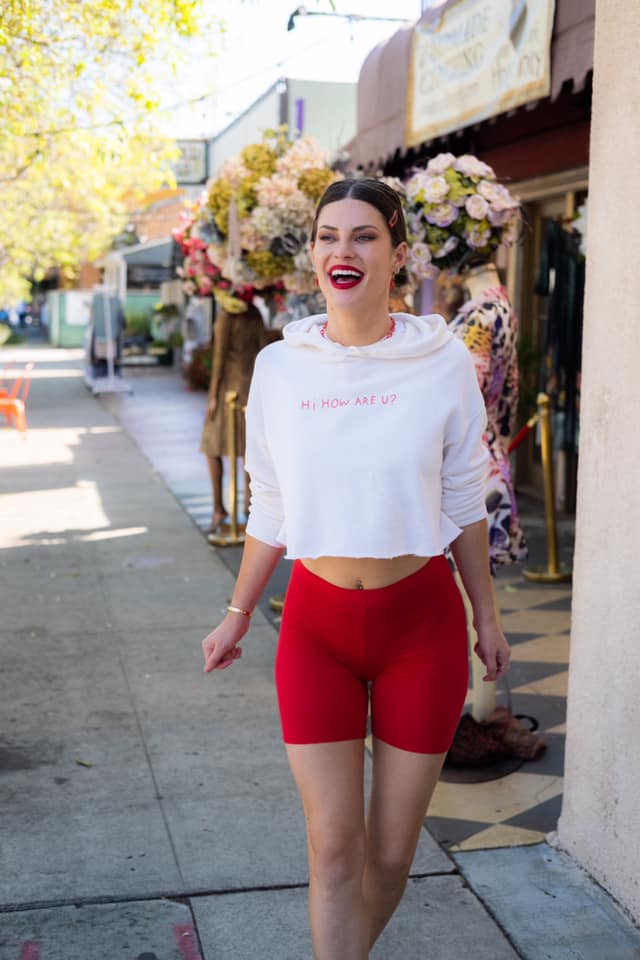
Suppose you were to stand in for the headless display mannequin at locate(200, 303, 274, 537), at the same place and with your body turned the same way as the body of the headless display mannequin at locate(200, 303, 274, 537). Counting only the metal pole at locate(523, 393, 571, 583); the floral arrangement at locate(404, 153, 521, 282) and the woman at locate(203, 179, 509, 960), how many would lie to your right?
0

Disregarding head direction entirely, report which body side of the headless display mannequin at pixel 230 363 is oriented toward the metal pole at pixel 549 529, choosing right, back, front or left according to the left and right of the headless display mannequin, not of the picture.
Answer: left

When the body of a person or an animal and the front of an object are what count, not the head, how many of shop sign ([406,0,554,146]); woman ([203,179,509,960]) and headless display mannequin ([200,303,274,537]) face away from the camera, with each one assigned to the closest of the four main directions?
0

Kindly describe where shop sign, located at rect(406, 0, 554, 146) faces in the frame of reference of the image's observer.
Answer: facing the viewer and to the left of the viewer

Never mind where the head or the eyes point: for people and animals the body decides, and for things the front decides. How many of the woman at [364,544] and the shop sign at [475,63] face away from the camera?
0

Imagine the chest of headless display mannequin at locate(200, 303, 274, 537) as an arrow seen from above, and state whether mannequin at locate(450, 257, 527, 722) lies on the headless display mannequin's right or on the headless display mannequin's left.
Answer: on the headless display mannequin's left

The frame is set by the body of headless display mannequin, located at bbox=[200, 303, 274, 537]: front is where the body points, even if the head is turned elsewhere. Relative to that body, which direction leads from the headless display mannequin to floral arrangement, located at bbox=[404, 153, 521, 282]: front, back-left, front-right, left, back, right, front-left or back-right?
front-left

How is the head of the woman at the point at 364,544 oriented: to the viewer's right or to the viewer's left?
to the viewer's left

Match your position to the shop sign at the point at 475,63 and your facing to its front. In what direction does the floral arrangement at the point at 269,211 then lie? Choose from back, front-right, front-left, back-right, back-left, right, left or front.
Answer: front

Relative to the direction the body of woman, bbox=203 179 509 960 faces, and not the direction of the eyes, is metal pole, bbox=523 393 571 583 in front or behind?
behind

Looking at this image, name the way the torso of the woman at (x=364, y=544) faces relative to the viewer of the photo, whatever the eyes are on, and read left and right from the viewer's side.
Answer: facing the viewer

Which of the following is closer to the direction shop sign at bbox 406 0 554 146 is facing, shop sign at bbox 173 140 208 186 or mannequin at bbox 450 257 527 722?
the mannequin
